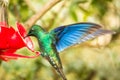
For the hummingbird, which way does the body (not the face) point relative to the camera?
to the viewer's left
